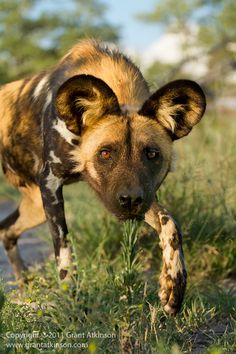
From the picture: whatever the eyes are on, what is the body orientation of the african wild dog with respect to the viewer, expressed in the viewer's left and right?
facing the viewer and to the right of the viewer
